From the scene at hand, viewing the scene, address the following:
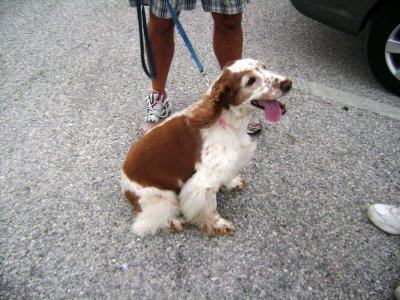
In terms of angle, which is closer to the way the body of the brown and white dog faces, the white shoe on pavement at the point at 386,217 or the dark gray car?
the white shoe on pavement

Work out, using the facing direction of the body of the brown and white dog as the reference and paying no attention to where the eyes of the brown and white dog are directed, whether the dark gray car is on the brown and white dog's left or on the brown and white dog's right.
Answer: on the brown and white dog's left

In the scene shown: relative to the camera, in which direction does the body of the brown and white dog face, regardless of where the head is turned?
to the viewer's right

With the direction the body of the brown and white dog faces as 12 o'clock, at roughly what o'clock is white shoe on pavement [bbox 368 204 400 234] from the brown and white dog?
The white shoe on pavement is roughly at 12 o'clock from the brown and white dog.
